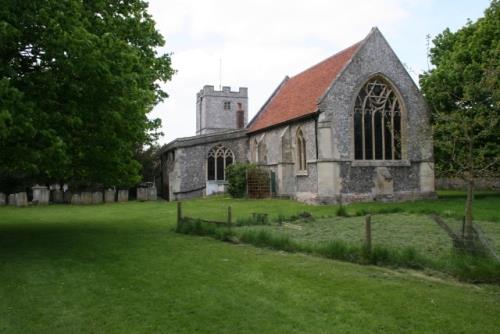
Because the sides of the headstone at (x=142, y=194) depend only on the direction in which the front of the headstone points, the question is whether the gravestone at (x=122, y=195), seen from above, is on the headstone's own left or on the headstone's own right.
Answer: on the headstone's own right

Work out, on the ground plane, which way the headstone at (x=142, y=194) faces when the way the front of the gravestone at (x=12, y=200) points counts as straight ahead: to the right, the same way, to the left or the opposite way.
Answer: the same way

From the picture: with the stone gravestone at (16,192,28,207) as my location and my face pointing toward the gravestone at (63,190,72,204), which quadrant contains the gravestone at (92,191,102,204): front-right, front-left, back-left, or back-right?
front-right

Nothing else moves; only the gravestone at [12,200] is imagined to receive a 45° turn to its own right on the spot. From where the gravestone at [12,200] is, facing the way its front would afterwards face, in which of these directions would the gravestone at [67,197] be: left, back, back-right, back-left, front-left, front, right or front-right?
back-left

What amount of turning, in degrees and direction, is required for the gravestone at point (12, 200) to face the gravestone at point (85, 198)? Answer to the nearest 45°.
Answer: approximately 45° to its left

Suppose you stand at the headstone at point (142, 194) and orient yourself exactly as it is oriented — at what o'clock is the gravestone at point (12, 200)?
The gravestone is roughly at 3 o'clock from the headstone.

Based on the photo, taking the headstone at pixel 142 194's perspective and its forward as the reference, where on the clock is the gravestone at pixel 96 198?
The gravestone is roughly at 2 o'clock from the headstone.

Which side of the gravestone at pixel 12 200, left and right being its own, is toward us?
front

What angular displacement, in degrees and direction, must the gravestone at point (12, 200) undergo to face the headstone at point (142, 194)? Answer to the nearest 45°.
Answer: approximately 90° to its left

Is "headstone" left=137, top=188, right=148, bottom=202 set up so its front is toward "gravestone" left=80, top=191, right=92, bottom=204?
no

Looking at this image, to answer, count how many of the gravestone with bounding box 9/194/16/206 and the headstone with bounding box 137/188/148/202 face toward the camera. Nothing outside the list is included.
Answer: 2

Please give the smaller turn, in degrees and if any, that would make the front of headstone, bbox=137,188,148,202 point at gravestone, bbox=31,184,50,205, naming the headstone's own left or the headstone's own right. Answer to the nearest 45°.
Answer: approximately 90° to the headstone's own right

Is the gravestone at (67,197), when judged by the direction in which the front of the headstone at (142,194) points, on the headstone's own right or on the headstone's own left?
on the headstone's own right

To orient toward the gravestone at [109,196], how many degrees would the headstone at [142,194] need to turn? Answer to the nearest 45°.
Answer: approximately 90° to its right

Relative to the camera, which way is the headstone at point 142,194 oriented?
toward the camera
